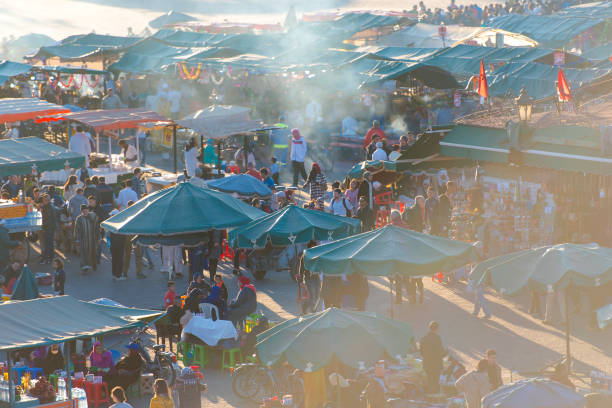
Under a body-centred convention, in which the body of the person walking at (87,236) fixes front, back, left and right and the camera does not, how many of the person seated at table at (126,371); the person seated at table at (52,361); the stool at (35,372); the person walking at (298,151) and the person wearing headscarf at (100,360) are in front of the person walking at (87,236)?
4

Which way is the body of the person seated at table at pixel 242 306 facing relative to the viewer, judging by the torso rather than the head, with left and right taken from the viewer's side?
facing to the left of the viewer

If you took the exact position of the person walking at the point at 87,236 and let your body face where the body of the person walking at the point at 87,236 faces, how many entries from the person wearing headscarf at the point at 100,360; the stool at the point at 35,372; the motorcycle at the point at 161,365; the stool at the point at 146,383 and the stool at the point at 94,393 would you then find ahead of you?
5

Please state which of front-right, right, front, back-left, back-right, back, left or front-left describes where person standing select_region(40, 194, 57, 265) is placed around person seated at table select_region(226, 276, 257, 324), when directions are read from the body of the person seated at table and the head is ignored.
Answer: front-right

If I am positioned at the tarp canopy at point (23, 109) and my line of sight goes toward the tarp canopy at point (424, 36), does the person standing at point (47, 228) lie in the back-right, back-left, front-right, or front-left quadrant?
back-right

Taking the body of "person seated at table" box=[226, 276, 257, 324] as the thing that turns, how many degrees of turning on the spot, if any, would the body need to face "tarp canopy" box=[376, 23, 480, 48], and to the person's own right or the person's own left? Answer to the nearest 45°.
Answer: approximately 90° to the person's own right

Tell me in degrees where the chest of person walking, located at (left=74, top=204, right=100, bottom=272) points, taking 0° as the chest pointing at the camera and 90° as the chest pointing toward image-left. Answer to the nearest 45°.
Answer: approximately 0°

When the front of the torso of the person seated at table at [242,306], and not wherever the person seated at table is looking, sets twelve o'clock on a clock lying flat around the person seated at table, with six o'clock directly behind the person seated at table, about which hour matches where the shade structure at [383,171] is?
The shade structure is roughly at 4 o'clock from the person seated at table.

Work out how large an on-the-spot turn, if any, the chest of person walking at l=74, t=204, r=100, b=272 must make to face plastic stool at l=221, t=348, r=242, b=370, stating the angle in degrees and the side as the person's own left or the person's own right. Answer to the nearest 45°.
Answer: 0° — they already face it

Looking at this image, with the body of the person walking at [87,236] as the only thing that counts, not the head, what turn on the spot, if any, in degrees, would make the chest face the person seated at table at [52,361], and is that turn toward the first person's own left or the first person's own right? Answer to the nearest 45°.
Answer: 0° — they already face them

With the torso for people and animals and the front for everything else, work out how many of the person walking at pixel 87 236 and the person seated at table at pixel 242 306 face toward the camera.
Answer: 1

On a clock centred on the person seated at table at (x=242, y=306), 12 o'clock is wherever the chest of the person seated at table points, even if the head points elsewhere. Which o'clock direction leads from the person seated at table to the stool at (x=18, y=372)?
The stool is roughly at 11 o'clock from the person seated at table.

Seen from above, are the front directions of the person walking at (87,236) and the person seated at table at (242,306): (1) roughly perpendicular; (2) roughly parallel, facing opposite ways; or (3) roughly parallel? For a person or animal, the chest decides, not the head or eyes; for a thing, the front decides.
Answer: roughly perpendicular

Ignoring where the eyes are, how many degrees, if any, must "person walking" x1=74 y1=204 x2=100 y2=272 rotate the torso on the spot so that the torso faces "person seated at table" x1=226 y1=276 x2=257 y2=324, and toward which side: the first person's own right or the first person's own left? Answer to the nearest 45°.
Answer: approximately 45° to the first person's own left

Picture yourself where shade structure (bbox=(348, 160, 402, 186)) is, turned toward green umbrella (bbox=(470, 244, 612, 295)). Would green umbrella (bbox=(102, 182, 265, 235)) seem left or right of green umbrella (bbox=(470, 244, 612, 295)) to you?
right
